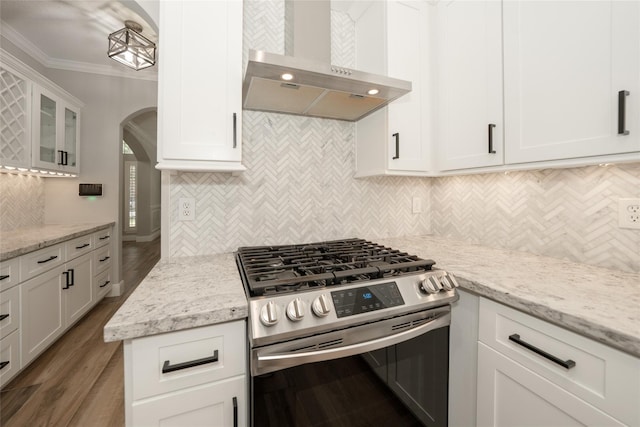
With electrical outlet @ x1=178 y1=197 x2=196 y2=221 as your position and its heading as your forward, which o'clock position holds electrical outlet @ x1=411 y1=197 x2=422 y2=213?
electrical outlet @ x1=411 y1=197 x2=422 y2=213 is roughly at 9 o'clock from electrical outlet @ x1=178 y1=197 x2=196 y2=221.

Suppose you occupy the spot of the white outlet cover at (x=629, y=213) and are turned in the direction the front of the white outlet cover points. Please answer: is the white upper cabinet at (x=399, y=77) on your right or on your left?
on your right

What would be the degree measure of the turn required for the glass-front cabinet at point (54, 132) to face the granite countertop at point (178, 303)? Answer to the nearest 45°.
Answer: approximately 45° to its right

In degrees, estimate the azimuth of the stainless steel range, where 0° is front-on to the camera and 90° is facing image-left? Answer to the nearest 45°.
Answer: approximately 315°

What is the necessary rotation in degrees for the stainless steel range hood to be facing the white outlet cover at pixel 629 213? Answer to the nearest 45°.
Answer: approximately 45° to its left

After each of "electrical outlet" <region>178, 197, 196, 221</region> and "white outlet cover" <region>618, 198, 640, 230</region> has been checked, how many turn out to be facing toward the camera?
2

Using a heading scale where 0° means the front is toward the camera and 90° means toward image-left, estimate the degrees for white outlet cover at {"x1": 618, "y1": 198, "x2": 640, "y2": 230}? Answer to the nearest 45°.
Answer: approximately 0°

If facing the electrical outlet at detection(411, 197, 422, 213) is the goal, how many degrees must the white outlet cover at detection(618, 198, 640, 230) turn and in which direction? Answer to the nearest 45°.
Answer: approximately 90° to its right
